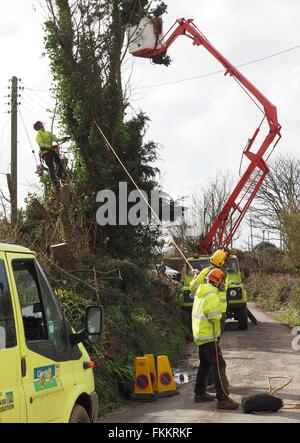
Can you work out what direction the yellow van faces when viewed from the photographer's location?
facing away from the viewer and to the right of the viewer

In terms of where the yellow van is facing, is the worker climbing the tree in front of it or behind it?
in front

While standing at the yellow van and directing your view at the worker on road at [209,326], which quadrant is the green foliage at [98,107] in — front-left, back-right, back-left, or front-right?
front-left

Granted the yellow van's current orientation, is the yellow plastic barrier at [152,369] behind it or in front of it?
in front

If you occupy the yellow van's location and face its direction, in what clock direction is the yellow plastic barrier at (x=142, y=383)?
The yellow plastic barrier is roughly at 11 o'clock from the yellow van.

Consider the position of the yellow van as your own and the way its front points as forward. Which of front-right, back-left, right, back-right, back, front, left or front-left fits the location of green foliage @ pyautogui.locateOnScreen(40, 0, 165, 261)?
front-left

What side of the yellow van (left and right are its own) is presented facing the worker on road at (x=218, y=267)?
front

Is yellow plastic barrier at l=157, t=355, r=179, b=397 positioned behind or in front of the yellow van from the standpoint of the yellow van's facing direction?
in front
